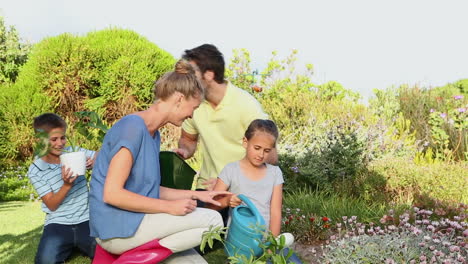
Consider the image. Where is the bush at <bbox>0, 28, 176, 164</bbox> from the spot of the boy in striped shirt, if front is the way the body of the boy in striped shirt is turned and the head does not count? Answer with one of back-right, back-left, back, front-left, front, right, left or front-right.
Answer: back-left

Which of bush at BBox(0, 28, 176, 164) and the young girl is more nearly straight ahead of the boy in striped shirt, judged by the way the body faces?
the young girl

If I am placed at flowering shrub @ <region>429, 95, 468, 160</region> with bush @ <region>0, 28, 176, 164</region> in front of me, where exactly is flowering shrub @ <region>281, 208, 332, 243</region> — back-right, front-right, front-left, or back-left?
front-left

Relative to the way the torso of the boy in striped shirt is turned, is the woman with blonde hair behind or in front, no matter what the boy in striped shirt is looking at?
in front

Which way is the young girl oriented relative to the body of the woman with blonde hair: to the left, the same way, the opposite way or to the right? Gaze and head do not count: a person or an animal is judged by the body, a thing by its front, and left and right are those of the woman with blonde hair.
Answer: to the right

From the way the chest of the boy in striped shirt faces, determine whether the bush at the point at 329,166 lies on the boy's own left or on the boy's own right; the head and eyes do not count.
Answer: on the boy's own left

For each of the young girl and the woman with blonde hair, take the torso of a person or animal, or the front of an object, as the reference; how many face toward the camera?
1

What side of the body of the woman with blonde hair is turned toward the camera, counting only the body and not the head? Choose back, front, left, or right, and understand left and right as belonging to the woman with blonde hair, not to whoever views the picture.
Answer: right

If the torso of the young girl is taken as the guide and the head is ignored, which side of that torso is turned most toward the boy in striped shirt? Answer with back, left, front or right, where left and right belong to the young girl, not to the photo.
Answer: right

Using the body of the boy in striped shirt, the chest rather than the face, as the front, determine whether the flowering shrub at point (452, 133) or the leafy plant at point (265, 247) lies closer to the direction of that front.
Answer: the leafy plant

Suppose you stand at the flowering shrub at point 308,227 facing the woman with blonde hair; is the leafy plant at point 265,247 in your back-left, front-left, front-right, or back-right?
front-left

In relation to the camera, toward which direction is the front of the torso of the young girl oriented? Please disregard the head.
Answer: toward the camera

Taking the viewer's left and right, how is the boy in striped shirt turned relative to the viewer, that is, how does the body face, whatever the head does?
facing the viewer and to the right of the viewer

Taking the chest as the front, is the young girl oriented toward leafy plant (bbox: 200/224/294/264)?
yes
